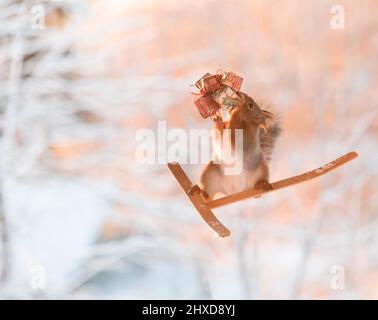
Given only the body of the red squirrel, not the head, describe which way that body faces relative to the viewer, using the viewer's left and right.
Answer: facing the viewer and to the left of the viewer
